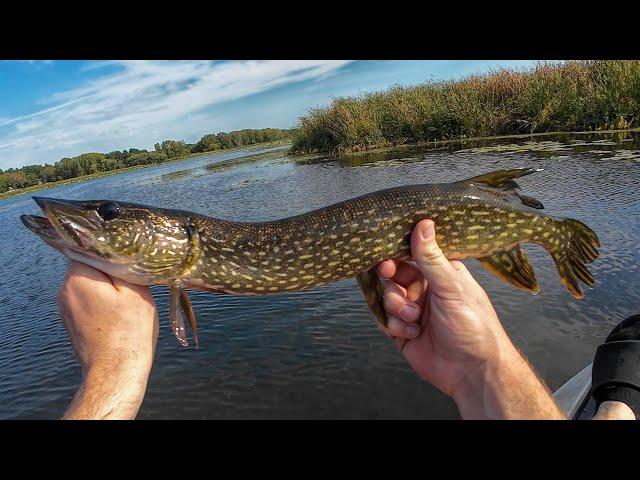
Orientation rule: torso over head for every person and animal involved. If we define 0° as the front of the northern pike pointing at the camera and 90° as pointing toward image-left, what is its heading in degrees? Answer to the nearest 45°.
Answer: approximately 90°
